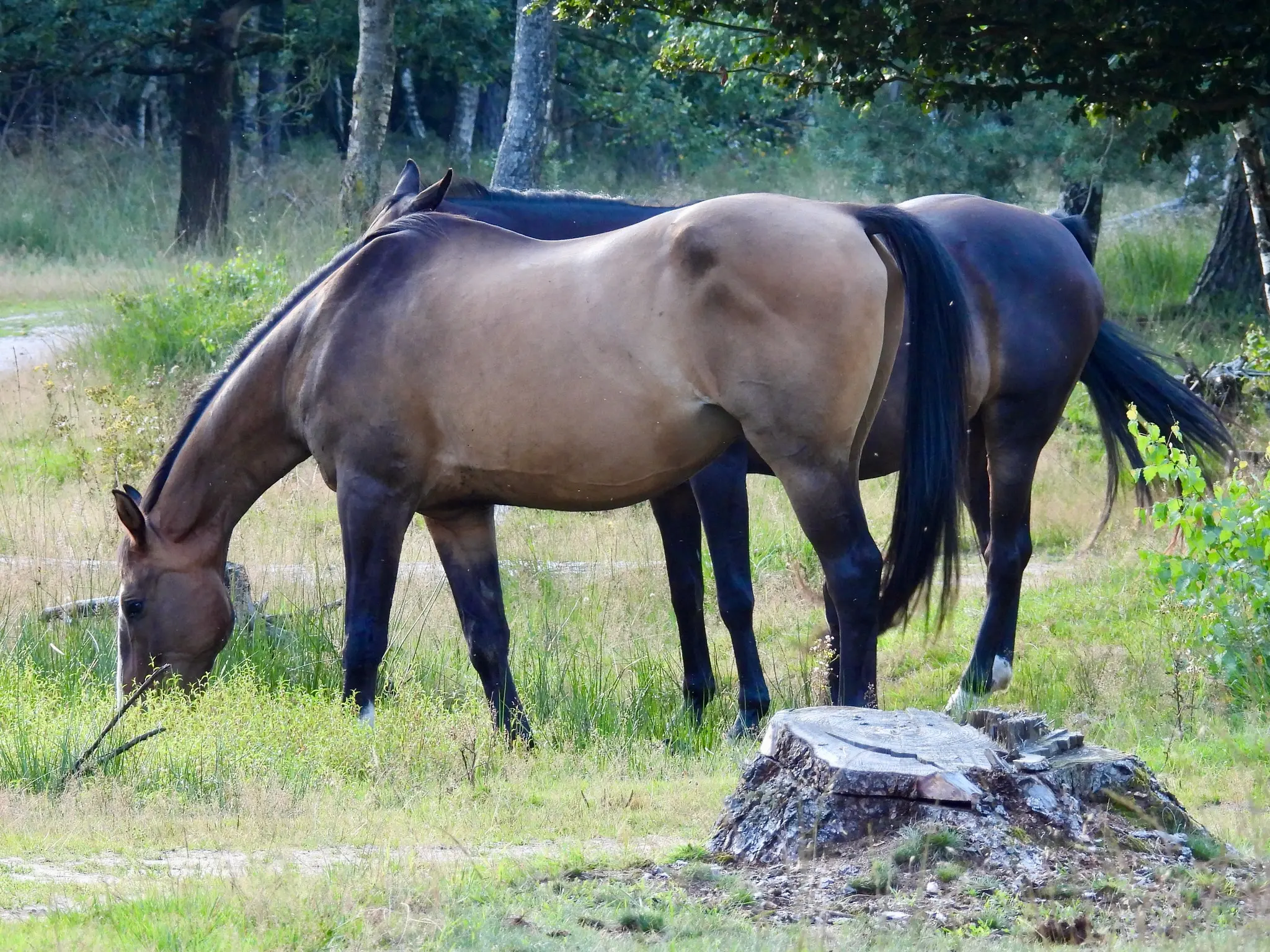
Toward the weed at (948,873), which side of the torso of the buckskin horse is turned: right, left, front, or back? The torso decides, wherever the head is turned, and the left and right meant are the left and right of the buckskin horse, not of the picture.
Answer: left

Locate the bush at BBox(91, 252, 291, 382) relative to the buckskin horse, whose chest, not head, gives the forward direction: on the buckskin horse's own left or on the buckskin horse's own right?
on the buckskin horse's own right

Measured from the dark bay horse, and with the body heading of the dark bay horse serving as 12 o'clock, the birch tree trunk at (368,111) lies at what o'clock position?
The birch tree trunk is roughly at 2 o'clock from the dark bay horse.

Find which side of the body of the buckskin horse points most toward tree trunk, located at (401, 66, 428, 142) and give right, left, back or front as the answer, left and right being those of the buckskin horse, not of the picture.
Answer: right

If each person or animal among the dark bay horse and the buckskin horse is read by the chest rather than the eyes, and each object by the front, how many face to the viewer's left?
2

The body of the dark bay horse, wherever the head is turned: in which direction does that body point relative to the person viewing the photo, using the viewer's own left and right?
facing to the left of the viewer

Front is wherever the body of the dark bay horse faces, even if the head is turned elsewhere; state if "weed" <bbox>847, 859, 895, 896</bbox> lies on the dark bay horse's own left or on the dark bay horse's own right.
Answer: on the dark bay horse's own left

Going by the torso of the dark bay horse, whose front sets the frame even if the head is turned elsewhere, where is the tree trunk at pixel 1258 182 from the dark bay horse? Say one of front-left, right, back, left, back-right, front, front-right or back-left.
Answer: back-right

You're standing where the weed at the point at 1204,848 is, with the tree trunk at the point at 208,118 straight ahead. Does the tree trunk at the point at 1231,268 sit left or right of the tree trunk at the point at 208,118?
right

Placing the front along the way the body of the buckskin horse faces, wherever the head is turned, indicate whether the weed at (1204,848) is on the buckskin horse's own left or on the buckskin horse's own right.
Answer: on the buckskin horse's own left

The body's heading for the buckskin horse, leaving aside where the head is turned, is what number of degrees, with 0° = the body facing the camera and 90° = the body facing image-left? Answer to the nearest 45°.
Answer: approximately 90°

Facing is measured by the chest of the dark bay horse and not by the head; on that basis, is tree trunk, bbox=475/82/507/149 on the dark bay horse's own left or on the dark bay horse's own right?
on the dark bay horse's own right
